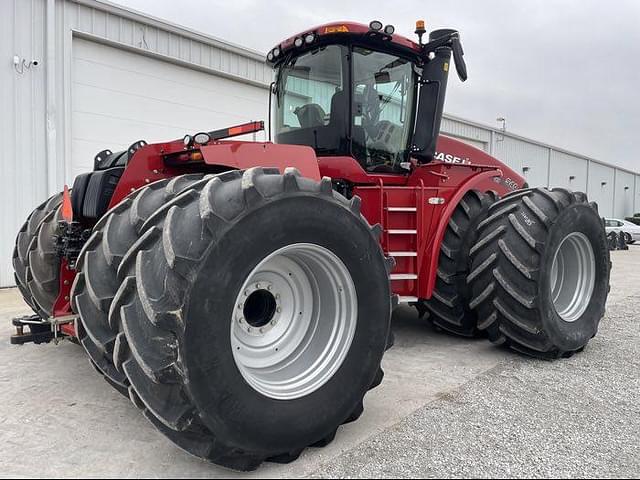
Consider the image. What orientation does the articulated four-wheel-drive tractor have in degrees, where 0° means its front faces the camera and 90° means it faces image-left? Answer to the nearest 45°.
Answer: approximately 225°

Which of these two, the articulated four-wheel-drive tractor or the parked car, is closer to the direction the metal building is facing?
the articulated four-wheel-drive tractor

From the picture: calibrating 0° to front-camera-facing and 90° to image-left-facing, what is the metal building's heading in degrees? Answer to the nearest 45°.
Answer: approximately 315°

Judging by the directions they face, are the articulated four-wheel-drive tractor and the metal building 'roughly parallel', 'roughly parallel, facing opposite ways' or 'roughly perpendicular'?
roughly perpendicular

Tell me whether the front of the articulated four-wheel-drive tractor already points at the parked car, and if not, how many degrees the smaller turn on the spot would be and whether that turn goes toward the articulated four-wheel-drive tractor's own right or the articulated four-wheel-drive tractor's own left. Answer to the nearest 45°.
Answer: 0° — it already faces it

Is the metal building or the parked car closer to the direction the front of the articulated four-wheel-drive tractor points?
the parked car

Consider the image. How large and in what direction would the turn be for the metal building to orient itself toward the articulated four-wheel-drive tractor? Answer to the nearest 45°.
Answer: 0° — it already faces it

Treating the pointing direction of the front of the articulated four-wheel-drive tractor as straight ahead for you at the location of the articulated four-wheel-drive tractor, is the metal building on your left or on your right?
on your left
